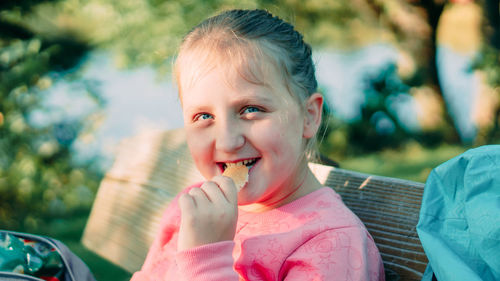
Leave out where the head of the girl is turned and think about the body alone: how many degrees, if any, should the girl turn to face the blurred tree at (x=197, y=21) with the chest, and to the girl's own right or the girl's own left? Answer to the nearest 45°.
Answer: approximately 135° to the girl's own right

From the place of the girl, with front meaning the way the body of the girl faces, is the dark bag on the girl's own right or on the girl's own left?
on the girl's own right

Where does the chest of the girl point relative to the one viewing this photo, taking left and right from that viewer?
facing the viewer and to the left of the viewer

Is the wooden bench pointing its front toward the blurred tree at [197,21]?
no
